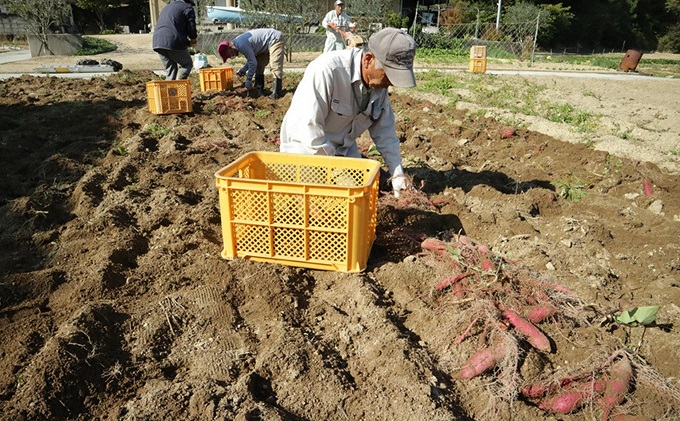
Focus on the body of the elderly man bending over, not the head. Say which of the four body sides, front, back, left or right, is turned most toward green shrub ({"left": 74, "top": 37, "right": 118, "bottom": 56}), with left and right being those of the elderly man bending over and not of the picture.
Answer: back

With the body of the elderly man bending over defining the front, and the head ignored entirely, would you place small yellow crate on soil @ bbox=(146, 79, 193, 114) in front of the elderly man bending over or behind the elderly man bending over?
behind

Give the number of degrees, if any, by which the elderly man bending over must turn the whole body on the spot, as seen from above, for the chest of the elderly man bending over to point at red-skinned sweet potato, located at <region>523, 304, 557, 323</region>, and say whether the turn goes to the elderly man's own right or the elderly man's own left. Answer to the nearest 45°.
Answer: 0° — they already face it

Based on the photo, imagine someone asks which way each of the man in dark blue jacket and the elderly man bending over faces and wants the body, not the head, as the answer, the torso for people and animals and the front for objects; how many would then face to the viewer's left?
0

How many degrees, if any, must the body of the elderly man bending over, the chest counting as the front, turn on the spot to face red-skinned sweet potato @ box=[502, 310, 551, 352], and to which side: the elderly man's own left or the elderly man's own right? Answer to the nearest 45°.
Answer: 0° — they already face it

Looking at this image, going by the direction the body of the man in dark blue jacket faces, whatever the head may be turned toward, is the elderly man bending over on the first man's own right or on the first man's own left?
on the first man's own right

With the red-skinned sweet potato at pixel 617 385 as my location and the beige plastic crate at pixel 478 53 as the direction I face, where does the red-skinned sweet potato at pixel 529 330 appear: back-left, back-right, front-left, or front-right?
front-left

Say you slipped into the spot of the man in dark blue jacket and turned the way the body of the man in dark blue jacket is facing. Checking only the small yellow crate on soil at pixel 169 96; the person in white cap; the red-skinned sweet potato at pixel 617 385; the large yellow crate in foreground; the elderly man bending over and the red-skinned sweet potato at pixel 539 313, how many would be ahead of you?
1

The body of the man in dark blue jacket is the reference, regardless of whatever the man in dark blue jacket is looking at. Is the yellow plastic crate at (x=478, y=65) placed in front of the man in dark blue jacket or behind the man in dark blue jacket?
in front

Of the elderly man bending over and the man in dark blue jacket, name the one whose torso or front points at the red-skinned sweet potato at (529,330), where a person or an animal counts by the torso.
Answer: the elderly man bending over

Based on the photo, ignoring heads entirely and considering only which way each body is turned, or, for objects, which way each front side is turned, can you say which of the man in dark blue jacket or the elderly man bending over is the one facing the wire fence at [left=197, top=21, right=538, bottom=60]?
the man in dark blue jacket

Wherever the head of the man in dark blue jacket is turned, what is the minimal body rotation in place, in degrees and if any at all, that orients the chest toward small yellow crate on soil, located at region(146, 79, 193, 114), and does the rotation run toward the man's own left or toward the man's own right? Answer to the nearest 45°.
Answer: approximately 135° to the man's own right

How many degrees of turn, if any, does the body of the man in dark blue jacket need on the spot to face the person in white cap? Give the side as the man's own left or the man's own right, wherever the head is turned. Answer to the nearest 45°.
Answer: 0° — they already face them

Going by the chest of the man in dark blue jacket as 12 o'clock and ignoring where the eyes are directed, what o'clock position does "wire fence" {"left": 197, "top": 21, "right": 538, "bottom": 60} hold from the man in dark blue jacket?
The wire fence is roughly at 12 o'clock from the man in dark blue jacket.

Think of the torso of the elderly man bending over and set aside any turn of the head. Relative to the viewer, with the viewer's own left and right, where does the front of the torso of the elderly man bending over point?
facing the viewer and to the right of the viewer

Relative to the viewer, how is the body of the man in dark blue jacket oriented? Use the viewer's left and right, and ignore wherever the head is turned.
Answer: facing away from the viewer and to the right of the viewer

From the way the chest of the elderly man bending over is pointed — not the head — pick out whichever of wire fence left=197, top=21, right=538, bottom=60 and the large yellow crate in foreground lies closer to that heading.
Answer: the large yellow crate in foreground
